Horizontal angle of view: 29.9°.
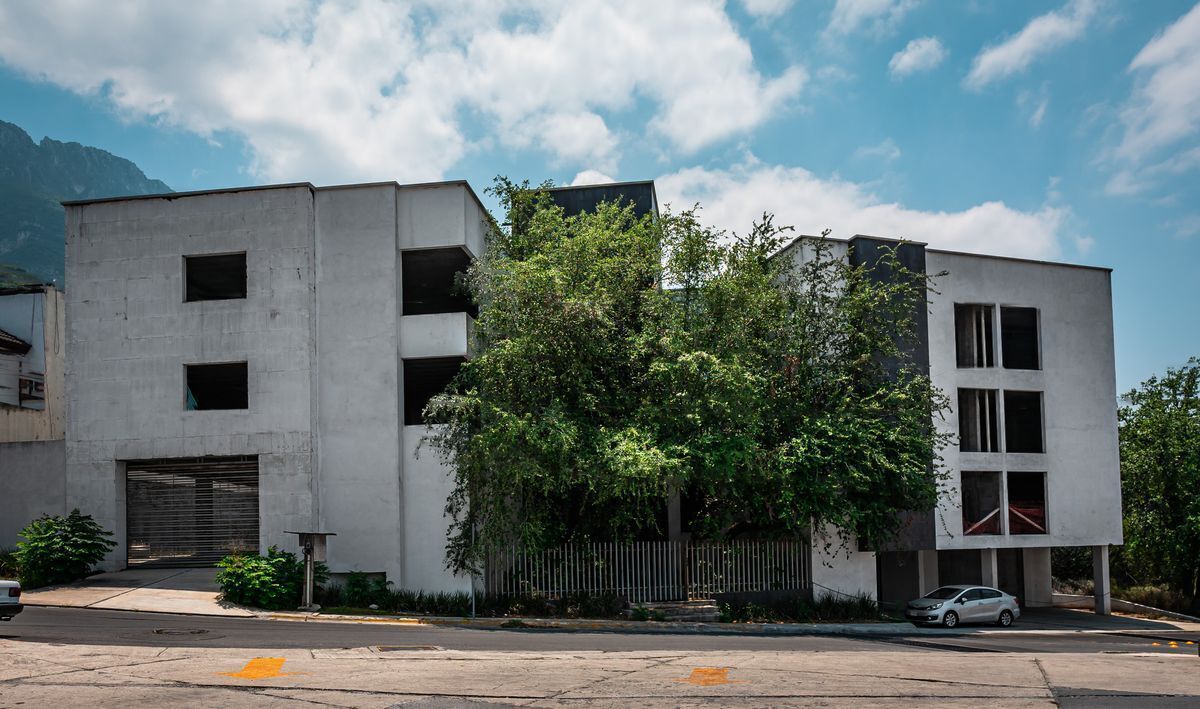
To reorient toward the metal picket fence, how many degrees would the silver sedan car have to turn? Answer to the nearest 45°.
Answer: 0° — it already faces it

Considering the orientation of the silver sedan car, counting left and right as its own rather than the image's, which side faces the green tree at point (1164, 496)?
back

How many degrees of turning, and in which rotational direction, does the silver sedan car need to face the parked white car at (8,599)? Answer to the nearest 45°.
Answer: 0° — it already faces it

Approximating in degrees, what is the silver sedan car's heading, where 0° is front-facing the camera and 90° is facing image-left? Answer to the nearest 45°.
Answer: approximately 45°

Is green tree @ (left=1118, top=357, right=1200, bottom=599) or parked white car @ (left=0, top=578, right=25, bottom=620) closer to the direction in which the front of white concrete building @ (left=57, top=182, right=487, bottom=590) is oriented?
the parked white car

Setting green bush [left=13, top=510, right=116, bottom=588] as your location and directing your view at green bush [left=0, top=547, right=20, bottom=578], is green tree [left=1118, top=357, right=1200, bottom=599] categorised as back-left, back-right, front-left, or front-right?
back-right

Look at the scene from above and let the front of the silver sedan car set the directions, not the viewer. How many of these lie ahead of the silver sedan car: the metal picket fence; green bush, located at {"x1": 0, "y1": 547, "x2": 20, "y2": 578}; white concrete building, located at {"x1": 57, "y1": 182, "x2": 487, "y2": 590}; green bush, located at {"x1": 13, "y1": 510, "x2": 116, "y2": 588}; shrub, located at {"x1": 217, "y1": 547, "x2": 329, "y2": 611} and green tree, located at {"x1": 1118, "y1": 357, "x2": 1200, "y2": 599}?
5

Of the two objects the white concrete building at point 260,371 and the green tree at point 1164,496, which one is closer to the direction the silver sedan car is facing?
the white concrete building
